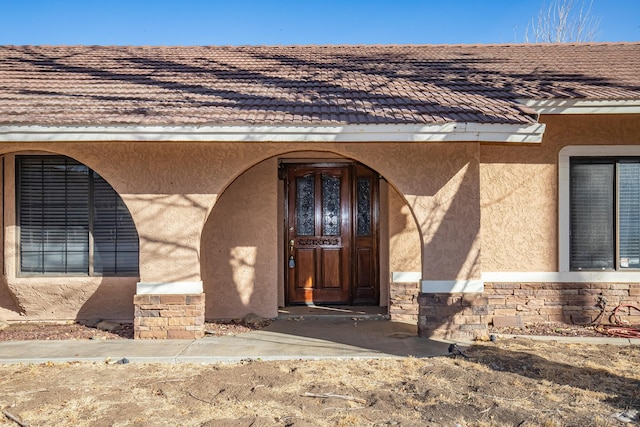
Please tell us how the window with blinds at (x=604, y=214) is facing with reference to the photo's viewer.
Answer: facing the viewer
